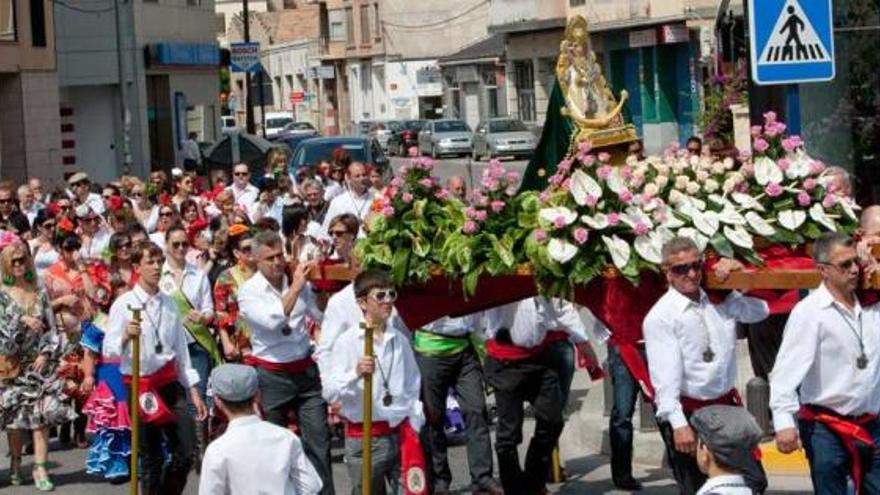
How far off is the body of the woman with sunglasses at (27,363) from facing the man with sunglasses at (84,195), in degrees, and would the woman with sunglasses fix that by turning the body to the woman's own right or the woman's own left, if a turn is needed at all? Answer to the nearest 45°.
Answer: approximately 180°

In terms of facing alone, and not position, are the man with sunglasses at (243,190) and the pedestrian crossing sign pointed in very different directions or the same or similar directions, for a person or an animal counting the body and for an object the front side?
same or similar directions

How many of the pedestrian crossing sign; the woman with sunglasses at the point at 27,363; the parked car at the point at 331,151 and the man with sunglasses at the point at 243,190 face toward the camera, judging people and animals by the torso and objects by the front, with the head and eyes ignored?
4

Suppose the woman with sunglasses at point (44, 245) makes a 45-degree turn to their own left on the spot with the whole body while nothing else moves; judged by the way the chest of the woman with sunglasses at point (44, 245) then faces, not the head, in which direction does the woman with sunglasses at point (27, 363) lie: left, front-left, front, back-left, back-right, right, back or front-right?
right

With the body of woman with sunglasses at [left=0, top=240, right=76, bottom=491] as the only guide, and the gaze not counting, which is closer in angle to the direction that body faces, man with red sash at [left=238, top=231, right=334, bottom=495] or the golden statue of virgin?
the man with red sash

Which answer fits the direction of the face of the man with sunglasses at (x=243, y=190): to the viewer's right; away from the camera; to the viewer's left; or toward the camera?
toward the camera

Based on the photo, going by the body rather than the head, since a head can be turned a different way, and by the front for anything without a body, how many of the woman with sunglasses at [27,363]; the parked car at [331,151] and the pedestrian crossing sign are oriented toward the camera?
3

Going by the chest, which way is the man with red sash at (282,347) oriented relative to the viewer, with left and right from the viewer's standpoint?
facing the viewer and to the right of the viewer

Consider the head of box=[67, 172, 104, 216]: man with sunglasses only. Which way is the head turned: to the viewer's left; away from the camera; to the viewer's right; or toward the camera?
toward the camera

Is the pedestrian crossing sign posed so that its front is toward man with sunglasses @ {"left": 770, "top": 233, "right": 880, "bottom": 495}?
yes

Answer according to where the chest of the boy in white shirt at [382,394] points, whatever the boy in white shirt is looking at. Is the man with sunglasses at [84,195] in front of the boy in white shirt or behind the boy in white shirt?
behind

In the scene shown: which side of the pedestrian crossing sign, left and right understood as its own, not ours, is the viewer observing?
front

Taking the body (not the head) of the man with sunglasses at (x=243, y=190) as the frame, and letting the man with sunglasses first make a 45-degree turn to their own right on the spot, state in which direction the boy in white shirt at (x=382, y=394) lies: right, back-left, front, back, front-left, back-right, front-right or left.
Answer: front-left

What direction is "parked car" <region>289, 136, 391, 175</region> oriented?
toward the camera
